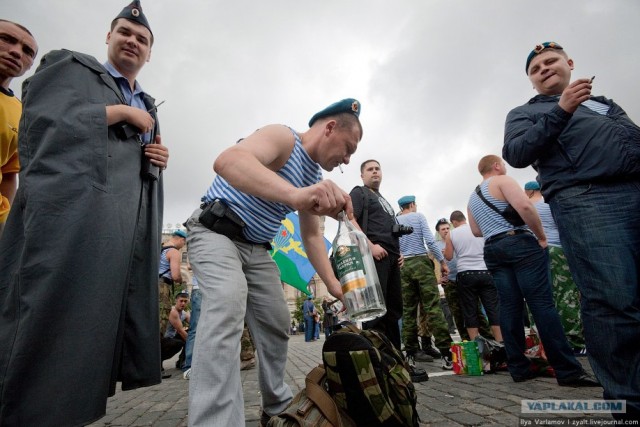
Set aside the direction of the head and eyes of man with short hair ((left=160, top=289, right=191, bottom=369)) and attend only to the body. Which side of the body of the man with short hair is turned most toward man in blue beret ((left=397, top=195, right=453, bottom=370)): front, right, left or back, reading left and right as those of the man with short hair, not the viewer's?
front

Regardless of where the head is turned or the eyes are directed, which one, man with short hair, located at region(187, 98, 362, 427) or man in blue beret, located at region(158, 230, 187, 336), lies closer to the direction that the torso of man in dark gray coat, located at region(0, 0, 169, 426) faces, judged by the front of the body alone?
the man with short hair

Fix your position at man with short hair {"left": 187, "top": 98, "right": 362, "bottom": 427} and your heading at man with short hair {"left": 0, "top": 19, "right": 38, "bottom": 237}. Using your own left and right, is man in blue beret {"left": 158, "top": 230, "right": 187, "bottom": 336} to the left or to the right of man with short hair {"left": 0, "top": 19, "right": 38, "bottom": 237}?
right

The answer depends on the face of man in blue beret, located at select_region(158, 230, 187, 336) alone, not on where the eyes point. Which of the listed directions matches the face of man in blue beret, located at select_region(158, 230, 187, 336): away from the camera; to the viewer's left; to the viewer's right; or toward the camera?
to the viewer's right

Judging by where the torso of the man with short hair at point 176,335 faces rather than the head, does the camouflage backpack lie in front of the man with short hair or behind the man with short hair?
in front

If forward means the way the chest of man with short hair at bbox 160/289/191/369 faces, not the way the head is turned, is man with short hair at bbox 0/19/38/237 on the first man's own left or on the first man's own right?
on the first man's own right

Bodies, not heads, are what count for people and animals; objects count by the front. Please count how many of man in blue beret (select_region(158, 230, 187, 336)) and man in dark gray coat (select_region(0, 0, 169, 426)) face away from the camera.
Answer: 0

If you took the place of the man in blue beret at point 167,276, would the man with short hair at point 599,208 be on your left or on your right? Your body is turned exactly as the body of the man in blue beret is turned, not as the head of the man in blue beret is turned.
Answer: on your right

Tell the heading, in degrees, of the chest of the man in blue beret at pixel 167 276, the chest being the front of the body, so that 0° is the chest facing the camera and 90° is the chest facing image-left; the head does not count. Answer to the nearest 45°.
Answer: approximately 270°

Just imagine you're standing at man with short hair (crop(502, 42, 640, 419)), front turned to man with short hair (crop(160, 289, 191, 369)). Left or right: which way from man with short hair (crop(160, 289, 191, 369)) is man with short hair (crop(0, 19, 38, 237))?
left
